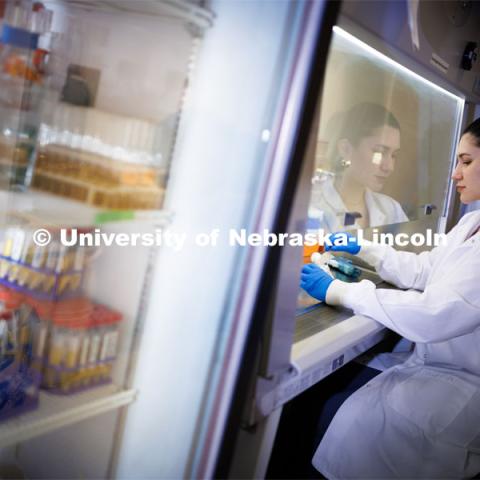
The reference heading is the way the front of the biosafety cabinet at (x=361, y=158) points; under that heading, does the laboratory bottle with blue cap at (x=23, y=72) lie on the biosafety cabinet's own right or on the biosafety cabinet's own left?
on the biosafety cabinet's own right
